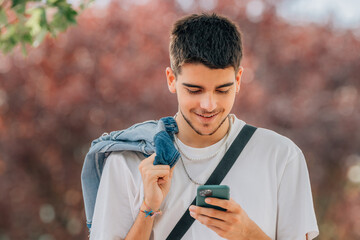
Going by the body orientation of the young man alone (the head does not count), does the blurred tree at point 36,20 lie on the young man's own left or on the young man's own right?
on the young man's own right

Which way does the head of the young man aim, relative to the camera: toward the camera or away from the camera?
toward the camera

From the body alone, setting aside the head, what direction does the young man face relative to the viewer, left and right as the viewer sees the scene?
facing the viewer
